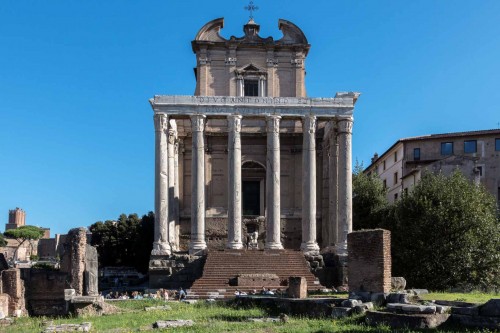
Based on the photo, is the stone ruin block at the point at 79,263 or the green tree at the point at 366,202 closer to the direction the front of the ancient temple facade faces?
the stone ruin block

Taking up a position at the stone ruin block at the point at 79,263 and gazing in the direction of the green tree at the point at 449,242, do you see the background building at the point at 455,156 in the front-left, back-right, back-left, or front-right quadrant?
front-left

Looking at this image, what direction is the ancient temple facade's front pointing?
toward the camera

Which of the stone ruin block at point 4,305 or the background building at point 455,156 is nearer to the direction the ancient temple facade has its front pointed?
the stone ruin block

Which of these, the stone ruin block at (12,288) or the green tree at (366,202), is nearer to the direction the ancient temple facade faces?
the stone ruin block

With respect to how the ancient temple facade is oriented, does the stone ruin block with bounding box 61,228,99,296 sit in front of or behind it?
in front

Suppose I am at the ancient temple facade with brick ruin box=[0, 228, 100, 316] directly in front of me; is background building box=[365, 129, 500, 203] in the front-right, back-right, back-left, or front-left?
back-left

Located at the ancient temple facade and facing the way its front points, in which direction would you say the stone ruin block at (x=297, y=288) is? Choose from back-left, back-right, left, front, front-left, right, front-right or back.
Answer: front

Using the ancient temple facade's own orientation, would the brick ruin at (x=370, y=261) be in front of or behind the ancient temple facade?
in front
